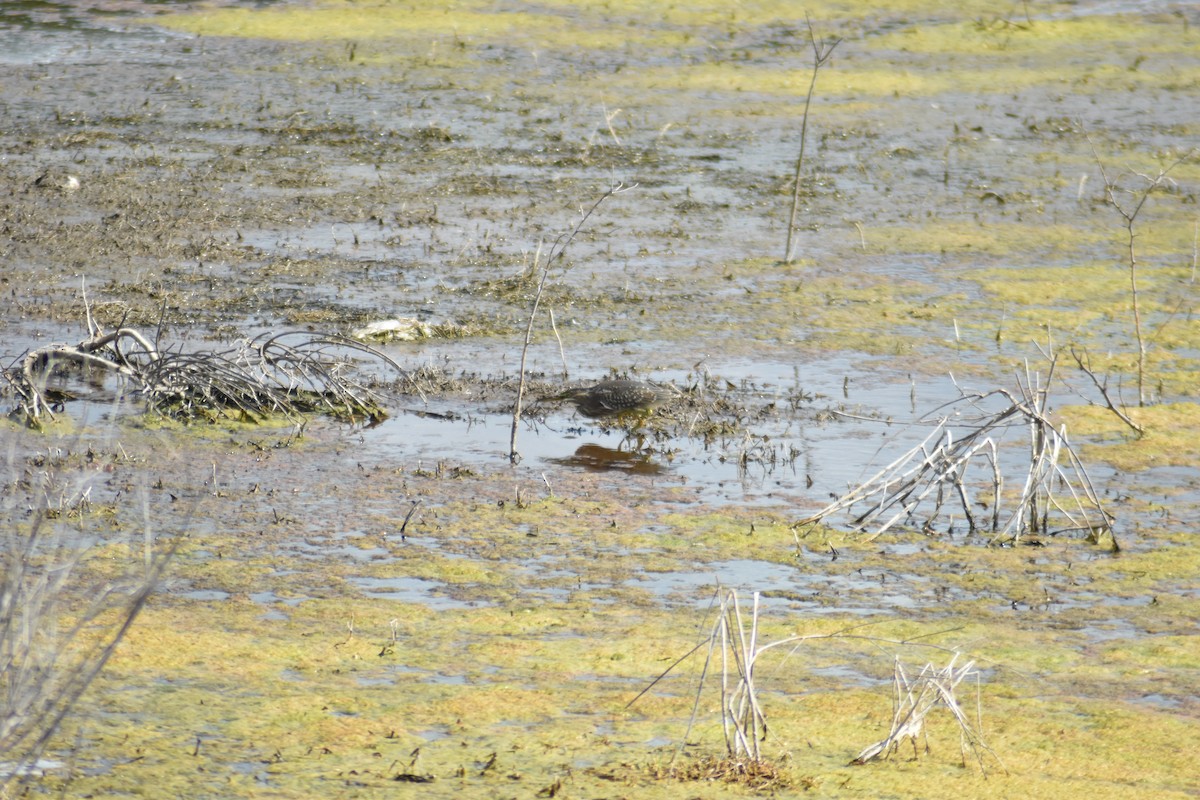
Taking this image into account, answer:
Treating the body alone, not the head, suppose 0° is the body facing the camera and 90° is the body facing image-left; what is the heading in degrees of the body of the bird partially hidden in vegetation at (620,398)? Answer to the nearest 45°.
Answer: approximately 90°
